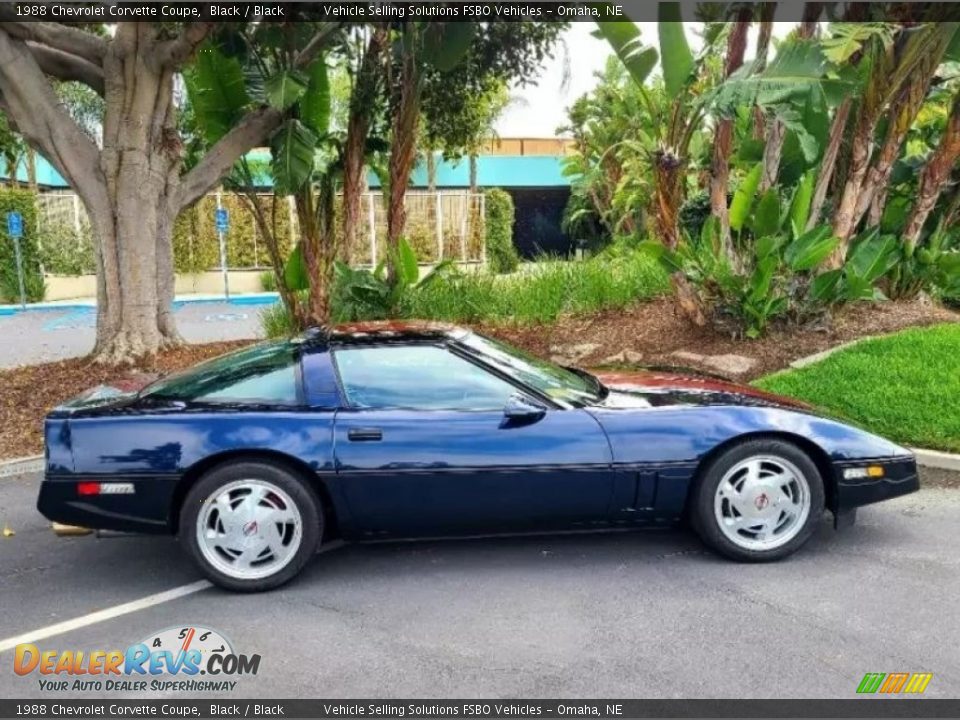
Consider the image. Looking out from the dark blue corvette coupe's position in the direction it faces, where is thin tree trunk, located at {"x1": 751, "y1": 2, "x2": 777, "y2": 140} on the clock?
The thin tree trunk is roughly at 10 o'clock from the dark blue corvette coupe.

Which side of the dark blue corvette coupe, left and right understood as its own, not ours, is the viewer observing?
right

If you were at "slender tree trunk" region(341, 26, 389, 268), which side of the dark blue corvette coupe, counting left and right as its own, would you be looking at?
left

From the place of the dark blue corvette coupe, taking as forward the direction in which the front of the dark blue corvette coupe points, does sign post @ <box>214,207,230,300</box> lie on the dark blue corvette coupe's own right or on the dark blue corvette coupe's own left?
on the dark blue corvette coupe's own left

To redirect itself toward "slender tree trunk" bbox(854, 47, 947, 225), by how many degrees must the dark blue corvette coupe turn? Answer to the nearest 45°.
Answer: approximately 45° to its left

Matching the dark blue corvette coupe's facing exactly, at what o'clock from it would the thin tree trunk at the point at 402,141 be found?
The thin tree trunk is roughly at 9 o'clock from the dark blue corvette coupe.

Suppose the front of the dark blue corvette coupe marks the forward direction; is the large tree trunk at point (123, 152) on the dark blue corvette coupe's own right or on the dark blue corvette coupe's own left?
on the dark blue corvette coupe's own left

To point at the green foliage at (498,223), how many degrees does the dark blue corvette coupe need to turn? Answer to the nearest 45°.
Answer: approximately 90° to its left

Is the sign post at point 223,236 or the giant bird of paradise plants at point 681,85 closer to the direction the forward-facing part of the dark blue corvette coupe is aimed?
the giant bird of paradise plants

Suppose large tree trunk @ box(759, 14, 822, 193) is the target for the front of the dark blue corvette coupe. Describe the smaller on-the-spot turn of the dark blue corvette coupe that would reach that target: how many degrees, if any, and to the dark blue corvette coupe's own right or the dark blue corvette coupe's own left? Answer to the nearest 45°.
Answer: approximately 45° to the dark blue corvette coupe's own left

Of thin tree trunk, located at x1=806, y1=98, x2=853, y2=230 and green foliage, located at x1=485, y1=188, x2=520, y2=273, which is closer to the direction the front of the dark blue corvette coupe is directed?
the thin tree trunk

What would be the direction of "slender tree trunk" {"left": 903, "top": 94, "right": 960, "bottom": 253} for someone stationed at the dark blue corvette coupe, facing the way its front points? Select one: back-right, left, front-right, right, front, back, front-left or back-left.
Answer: front-left
